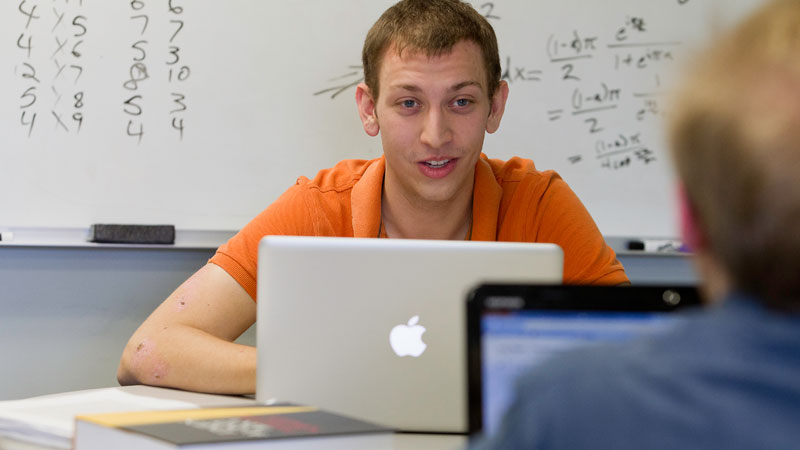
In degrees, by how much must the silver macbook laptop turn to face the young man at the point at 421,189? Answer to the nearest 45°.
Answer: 0° — it already faces them

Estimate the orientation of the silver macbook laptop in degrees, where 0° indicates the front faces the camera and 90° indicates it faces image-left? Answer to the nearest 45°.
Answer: approximately 180°

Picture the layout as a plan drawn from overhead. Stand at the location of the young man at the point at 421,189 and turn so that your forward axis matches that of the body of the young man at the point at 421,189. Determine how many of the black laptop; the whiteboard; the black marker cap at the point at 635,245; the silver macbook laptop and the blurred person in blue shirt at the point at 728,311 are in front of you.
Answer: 3

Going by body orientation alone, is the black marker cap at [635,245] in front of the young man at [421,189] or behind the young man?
behind

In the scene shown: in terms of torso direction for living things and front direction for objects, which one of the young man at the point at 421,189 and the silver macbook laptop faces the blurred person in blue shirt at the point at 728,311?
the young man at the point at 421,189

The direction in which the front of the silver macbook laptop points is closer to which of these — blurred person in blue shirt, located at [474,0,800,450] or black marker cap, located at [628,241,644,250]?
the black marker cap

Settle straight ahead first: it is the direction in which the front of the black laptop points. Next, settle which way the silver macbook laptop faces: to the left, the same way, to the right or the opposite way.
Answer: the opposite way

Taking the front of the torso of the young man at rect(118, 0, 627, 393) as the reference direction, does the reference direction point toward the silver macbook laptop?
yes

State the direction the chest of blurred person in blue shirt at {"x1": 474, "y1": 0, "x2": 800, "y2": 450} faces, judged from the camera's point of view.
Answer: away from the camera

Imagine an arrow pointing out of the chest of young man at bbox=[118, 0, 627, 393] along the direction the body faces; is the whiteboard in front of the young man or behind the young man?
behind

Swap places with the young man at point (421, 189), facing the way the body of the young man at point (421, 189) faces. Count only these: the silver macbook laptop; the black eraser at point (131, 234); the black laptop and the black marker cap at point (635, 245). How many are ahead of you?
2

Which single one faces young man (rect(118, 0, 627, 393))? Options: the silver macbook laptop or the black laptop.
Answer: the silver macbook laptop

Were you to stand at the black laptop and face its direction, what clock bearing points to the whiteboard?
The whiteboard is roughly at 5 o'clock from the black laptop.
